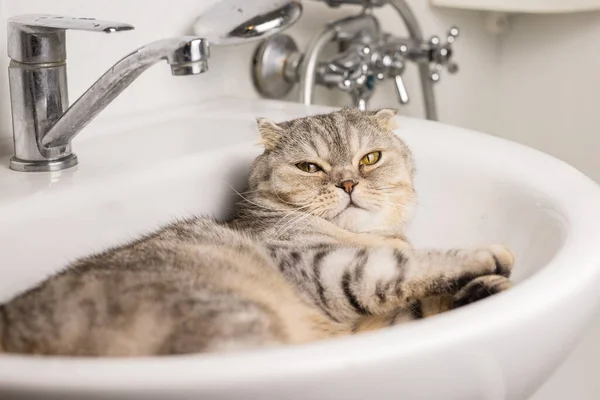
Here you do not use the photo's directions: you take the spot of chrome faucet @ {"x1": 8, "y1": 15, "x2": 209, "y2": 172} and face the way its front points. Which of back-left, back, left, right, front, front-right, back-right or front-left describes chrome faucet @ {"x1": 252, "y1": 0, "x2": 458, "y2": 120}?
left

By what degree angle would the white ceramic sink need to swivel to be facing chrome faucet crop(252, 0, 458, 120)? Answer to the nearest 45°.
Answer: approximately 135° to its left

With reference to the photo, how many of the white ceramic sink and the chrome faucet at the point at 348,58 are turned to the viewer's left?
0

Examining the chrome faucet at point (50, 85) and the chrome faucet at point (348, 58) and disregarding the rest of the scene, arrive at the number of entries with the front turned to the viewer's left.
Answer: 0

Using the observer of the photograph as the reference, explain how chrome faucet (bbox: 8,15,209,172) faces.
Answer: facing the viewer and to the right of the viewer

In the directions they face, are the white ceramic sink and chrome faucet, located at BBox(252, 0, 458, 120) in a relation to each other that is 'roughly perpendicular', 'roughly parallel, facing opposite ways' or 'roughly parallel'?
roughly parallel

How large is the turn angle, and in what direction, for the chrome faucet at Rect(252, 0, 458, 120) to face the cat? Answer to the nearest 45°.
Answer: approximately 45° to its right

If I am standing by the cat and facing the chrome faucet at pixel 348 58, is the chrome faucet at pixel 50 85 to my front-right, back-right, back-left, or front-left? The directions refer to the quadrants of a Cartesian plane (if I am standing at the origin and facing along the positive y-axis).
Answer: front-left

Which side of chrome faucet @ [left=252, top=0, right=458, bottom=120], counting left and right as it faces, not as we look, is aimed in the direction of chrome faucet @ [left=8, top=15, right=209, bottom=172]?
right
